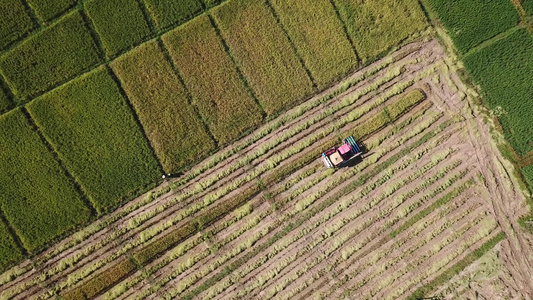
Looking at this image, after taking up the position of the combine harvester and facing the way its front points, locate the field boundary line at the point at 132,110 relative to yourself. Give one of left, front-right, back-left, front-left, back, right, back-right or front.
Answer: back-left

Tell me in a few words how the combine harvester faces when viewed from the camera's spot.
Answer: facing away from the viewer and to the right of the viewer

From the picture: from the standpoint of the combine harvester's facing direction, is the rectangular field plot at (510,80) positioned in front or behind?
in front

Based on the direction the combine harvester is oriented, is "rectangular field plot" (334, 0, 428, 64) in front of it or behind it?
in front

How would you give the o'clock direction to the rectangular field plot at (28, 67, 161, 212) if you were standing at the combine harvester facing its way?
The rectangular field plot is roughly at 7 o'clock from the combine harvester.
